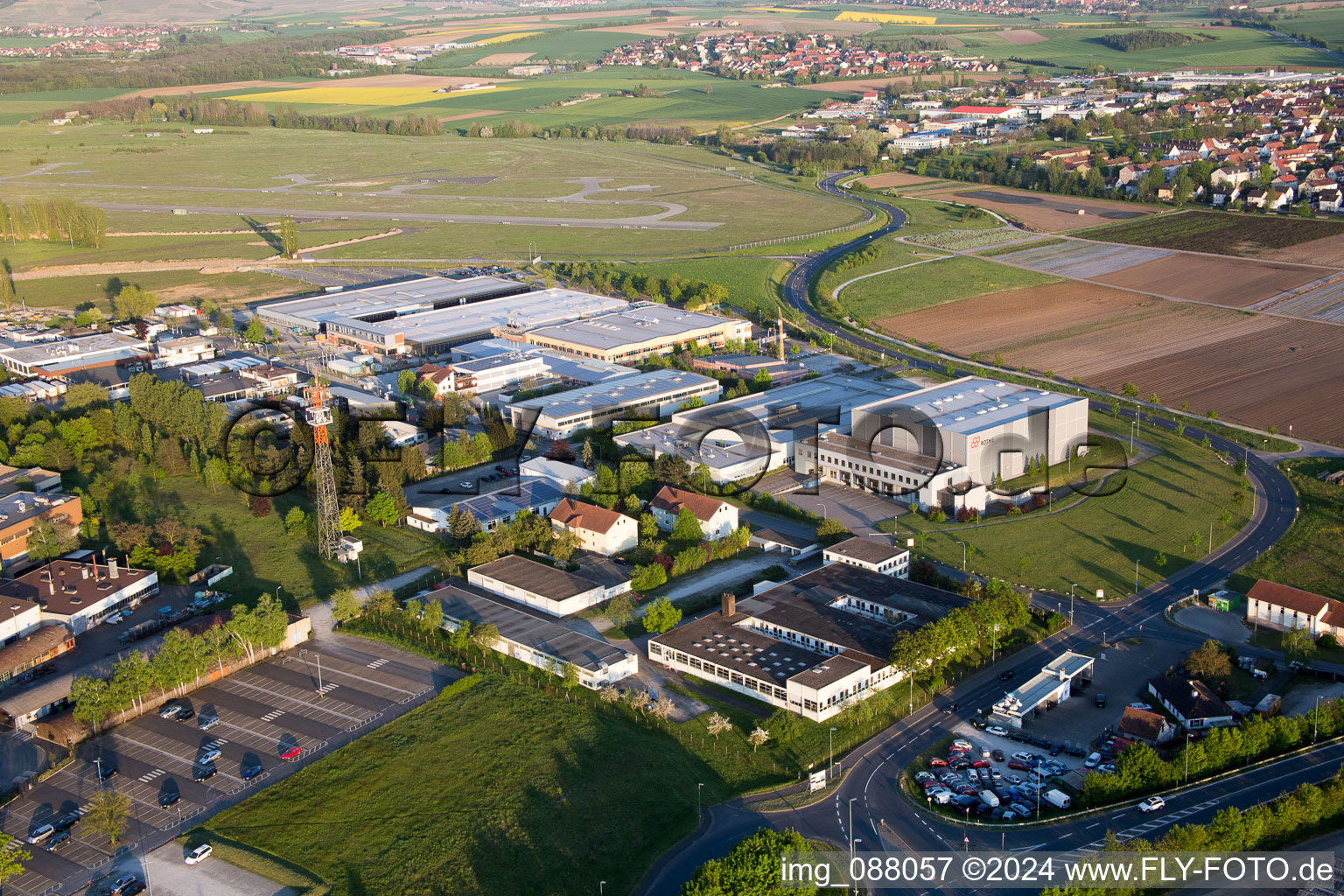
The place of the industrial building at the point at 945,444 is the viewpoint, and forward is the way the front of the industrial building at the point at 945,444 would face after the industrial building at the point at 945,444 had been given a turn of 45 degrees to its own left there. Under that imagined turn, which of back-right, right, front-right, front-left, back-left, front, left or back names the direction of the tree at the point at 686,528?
front-right

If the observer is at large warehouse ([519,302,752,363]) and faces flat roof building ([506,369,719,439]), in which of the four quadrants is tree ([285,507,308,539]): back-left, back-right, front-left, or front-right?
front-right

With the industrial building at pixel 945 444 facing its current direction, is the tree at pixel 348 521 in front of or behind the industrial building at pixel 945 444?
in front

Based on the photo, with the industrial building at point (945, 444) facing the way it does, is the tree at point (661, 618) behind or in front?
in front

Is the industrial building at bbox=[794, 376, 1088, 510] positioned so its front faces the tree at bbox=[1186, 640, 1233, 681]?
no

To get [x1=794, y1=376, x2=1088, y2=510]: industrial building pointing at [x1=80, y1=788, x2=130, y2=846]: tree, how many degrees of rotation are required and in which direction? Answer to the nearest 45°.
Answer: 0° — it already faces it

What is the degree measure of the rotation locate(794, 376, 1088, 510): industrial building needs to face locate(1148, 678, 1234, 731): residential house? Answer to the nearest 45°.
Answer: approximately 45° to its left

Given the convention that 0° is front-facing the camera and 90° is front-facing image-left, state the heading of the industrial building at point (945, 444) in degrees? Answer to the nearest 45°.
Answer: approximately 45°

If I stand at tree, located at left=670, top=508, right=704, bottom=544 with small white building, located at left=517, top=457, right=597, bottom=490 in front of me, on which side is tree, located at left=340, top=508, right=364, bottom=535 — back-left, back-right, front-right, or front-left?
front-left

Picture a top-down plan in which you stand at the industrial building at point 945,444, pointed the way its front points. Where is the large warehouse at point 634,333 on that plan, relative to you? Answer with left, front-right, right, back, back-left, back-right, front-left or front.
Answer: right

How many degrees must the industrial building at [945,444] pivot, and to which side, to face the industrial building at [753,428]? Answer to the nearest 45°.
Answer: approximately 45° to its right

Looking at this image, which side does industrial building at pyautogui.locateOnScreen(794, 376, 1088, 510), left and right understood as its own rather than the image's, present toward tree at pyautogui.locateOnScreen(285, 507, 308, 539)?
front

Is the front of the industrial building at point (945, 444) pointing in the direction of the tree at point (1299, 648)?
no

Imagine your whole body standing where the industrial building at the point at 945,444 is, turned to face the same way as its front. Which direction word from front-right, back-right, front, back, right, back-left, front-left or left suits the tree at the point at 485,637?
front

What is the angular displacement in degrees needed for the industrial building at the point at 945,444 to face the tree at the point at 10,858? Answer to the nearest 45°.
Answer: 0° — it already faces it

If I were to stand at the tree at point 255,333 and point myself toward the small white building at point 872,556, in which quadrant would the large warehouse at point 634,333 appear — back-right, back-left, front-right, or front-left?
front-left

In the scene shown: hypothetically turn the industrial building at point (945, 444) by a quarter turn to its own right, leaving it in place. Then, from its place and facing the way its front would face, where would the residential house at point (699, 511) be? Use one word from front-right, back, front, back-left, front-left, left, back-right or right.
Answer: left
